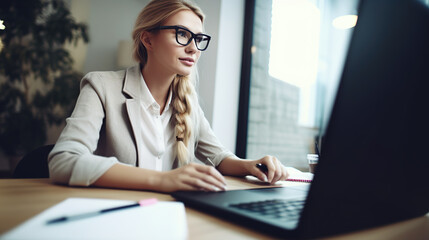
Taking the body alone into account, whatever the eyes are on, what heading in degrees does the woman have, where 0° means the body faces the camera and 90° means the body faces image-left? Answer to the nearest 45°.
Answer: approximately 315°

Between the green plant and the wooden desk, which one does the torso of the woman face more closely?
the wooden desk

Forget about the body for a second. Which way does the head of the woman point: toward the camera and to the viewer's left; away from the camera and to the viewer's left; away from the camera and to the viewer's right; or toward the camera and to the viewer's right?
toward the camera and to the viewer's right

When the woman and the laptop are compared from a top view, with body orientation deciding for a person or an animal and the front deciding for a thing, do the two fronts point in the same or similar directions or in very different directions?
very different directions

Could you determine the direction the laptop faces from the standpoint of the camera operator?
facing away from the viewer and to the left of the viewer
